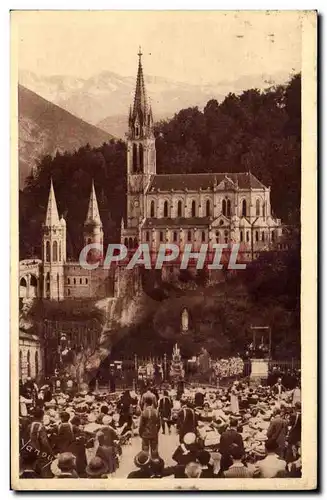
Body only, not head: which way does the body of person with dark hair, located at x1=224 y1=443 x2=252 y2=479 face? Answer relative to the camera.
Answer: away from the camera

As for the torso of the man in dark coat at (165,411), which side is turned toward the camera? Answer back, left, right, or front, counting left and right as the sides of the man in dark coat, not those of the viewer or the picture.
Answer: back
